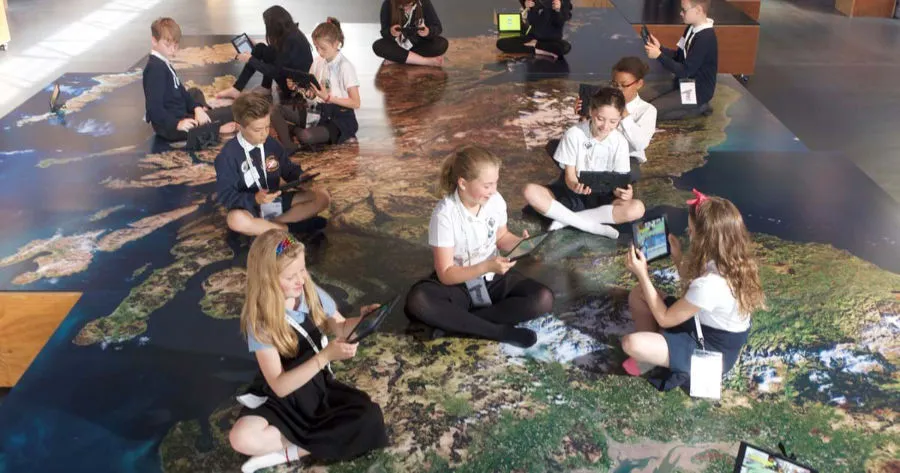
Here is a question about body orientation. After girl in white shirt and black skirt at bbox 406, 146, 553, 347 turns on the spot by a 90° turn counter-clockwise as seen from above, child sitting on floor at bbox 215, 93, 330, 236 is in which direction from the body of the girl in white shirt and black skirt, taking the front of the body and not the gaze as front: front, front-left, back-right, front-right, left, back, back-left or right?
left

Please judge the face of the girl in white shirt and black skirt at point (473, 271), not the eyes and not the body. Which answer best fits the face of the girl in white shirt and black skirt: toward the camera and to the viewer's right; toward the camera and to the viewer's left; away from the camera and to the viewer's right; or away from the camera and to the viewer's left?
toward the camera and to the viewer's right

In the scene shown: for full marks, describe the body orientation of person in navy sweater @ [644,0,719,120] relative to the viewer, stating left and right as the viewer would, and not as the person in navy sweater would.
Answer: facing to the left of the viewer
